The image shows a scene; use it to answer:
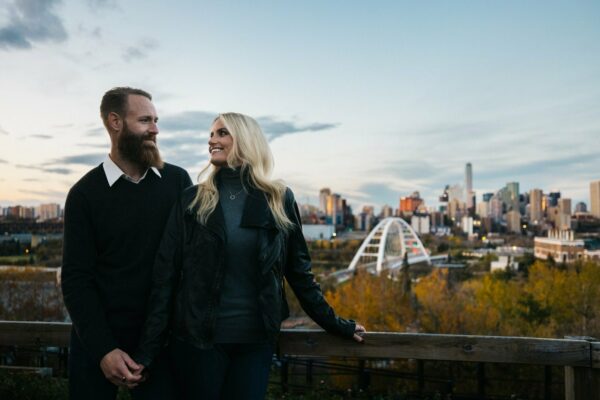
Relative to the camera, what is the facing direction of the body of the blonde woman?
toward the camera

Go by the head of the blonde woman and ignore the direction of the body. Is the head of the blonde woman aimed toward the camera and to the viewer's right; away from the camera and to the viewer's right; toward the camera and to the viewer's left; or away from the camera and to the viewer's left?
toward the camera and to the viewer's left
